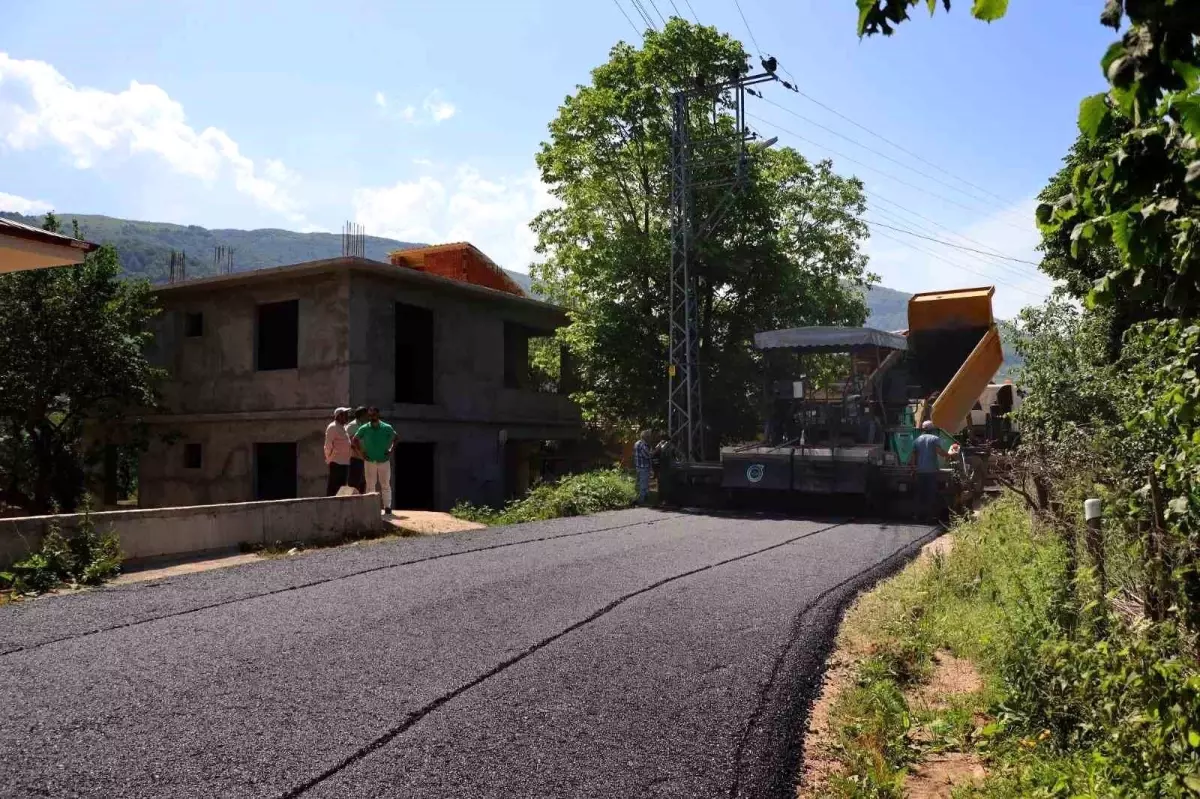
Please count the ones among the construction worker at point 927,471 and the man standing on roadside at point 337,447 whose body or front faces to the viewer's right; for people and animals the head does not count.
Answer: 1

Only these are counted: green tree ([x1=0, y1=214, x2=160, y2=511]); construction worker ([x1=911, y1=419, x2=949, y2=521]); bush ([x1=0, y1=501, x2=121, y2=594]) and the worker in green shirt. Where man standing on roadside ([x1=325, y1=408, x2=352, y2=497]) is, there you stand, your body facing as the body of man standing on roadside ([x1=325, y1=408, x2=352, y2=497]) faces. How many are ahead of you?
2

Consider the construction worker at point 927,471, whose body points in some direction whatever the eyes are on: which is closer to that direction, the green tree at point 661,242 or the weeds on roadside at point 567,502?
the green tree

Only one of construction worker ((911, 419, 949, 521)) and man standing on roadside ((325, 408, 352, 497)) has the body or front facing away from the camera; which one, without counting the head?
the construction worker

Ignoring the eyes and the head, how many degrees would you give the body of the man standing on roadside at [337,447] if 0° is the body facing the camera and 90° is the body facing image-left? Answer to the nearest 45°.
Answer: approximately 270°

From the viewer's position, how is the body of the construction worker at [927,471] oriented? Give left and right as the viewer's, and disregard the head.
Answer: facing away from the viewer

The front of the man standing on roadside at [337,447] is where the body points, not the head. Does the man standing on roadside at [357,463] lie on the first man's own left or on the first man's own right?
on the first man's own left

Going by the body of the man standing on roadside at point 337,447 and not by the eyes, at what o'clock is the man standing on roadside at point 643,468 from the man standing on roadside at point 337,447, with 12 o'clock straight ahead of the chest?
the man standing on roadside at point 643,468 is roughly at 11 o'clock from the man standing on roadside at point 337,447.

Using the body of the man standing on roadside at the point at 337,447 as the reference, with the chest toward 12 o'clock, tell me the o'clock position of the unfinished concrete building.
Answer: The unfinished concrete building is roughly at 9 o'clock from the man standing on roadside.

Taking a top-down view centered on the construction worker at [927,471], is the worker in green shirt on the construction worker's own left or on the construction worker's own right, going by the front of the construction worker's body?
on the construction worker's own left

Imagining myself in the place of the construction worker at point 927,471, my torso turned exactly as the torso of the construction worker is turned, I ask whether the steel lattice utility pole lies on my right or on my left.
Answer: on my left

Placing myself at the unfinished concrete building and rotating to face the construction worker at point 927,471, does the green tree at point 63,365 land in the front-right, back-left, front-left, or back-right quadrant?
back-right

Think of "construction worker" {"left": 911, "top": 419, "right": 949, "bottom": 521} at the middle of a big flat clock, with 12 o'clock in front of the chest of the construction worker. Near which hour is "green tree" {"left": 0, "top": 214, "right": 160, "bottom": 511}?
The green tree is roughly at 9 o'clock from the construction worker.
